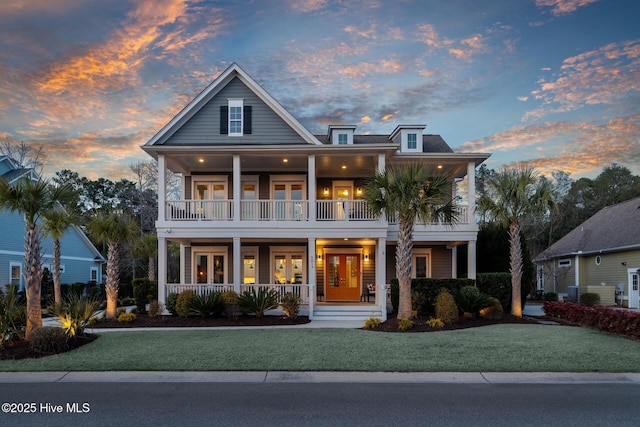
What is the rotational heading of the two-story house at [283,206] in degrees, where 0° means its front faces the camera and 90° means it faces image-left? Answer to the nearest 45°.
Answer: approximately 0°

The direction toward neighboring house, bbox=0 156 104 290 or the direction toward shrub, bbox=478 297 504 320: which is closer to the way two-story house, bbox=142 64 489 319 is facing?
the shrub

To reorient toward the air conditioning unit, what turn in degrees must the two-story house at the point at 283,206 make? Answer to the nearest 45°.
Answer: approximately 135° to its left

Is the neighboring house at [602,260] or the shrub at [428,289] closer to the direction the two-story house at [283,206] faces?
the shrub

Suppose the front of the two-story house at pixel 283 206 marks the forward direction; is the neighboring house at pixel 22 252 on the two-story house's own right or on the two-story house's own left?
on the two-story house's own right

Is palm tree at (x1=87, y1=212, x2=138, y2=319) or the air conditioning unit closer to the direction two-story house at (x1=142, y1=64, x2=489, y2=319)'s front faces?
the palm tree

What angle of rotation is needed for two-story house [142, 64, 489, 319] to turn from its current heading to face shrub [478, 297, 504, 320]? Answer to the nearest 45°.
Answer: approximately 45° to its left

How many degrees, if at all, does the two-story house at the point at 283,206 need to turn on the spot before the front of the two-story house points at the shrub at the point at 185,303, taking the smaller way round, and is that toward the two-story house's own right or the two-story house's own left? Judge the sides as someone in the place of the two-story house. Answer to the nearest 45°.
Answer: approximately 45° to the two-story house's own right

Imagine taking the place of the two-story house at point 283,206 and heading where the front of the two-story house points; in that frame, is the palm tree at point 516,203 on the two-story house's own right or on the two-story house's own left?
on the two-story house's own left
